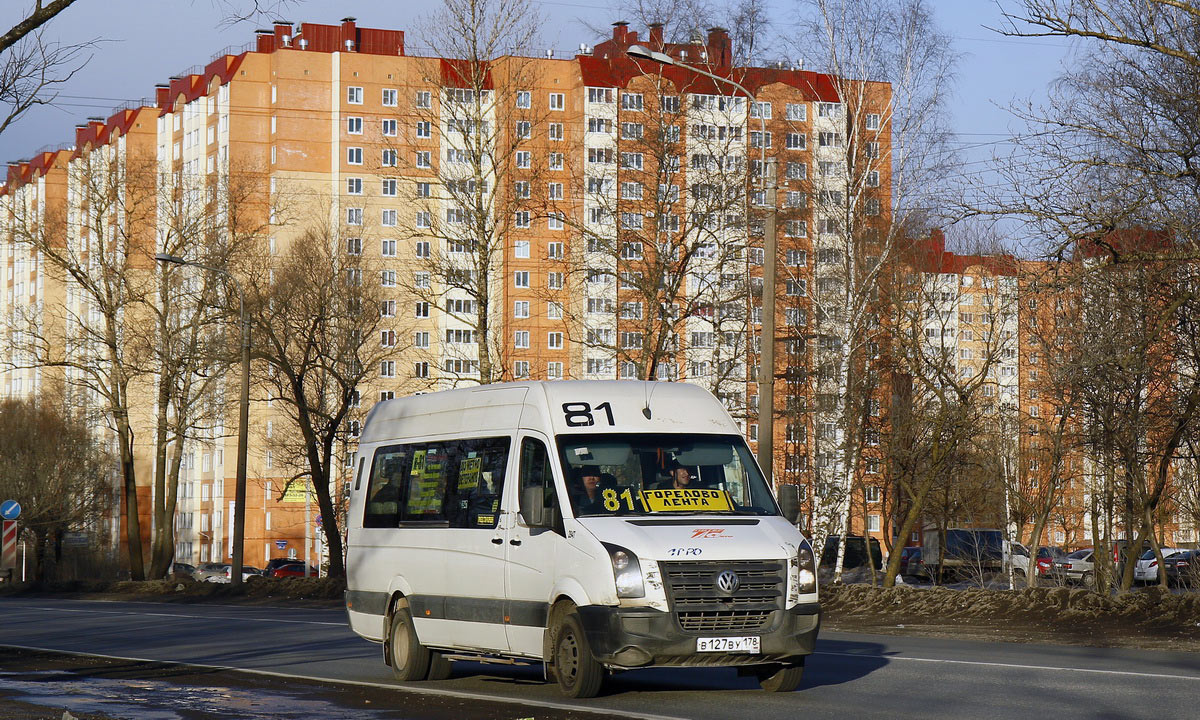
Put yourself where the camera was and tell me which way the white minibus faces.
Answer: facing the viewer and to the right of the viewer

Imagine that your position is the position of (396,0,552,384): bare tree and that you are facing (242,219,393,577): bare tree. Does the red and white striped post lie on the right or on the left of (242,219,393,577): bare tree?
left

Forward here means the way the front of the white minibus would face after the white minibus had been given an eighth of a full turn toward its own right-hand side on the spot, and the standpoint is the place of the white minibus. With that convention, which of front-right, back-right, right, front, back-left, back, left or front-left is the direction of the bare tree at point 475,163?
back

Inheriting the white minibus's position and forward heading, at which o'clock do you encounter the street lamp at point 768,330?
The street lamp is roughly at 8 o'clock from the white minibus.

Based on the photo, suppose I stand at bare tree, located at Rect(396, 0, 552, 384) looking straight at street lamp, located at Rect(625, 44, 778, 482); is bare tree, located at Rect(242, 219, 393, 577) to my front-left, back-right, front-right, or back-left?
back-right

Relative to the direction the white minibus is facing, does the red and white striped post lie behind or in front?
behind

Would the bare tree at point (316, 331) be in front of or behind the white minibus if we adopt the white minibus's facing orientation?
behind
